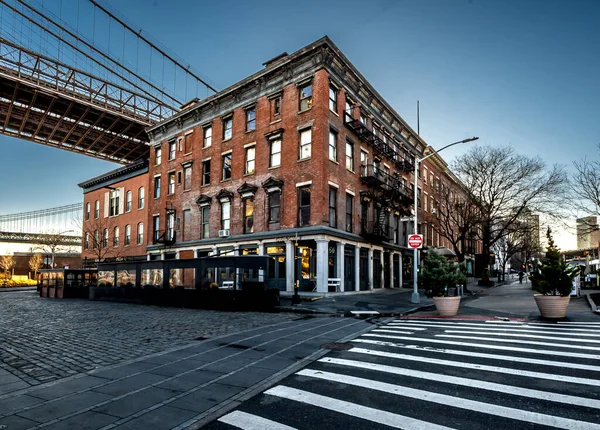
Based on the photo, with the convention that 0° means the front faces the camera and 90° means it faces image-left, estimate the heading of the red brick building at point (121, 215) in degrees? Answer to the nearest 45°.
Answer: approximately 45°

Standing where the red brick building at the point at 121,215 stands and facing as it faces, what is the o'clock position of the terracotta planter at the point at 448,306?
The terracotta planter is roughly at 10 o'clock from the red brick building.

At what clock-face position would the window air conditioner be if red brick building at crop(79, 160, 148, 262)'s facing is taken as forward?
The window air conditioner is roughly at 10 o'clock from the red brick building.

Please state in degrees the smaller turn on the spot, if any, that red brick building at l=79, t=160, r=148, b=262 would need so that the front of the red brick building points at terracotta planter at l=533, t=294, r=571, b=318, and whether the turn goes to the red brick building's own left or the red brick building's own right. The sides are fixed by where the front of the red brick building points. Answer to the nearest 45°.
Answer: approximately 45° to the red brick building's own left

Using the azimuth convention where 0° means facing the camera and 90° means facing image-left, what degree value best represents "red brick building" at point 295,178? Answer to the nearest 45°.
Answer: approximately 45°

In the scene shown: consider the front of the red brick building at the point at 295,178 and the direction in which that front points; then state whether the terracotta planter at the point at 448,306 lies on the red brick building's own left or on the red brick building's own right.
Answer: on the red brick building's own left
